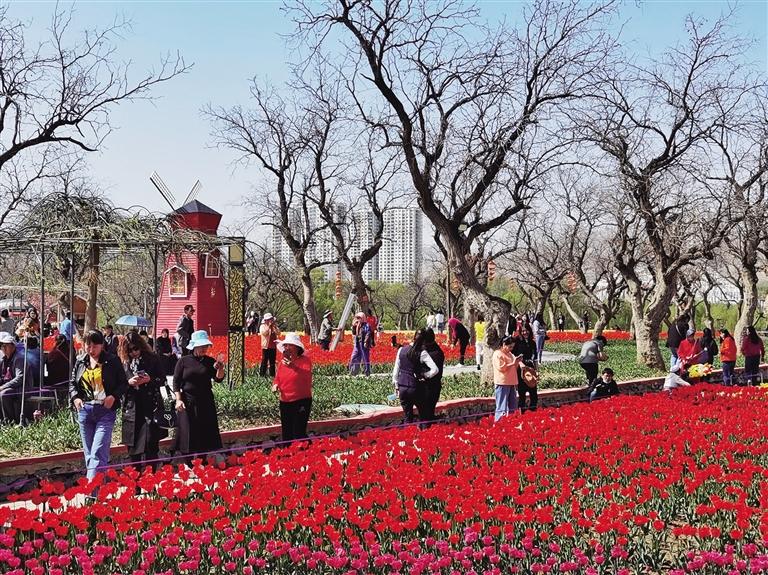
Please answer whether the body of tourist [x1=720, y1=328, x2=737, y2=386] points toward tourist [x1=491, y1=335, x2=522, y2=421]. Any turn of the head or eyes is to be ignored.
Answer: no

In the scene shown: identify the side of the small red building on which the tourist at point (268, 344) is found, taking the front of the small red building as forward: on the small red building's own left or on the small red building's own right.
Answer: on the small red building's own left

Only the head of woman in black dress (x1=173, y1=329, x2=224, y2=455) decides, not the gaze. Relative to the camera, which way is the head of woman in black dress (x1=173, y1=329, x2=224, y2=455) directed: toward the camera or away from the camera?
toward the camera

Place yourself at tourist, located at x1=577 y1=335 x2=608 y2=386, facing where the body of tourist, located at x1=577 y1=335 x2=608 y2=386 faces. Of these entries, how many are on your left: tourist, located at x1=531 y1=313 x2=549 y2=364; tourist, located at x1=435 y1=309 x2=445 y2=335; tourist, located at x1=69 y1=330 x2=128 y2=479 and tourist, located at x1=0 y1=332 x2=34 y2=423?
2

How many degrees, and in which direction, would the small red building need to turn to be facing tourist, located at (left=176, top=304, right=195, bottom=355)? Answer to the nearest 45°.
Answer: approximately 45° to its left

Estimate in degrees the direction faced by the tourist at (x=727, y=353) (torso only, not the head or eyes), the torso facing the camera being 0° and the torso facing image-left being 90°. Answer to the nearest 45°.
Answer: approximately 90°

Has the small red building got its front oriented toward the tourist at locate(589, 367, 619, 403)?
no

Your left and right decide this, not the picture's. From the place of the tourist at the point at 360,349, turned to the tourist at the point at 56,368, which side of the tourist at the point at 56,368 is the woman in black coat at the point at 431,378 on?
left

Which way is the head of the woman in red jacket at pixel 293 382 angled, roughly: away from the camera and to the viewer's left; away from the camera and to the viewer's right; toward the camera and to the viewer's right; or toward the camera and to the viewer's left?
toward the camera and to the viewer's left

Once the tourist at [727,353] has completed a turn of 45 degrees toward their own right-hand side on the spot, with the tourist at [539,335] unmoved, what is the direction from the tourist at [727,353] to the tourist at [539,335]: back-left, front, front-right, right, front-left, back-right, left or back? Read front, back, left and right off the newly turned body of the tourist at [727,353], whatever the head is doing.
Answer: front

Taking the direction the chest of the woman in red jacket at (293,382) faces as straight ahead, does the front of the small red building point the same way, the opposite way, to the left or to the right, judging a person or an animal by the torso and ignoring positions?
the same way

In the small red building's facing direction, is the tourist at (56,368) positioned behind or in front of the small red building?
in front
